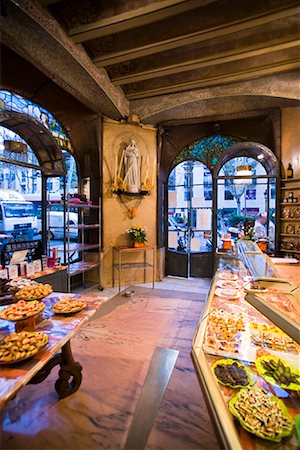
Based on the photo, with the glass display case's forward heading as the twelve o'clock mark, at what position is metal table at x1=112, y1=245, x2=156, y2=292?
The metal table is roughly at 2 o'clock from the glass display case.

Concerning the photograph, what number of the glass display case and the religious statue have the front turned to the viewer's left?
1

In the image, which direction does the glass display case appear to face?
to the viewer's left

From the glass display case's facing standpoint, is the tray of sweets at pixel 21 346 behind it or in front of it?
in front

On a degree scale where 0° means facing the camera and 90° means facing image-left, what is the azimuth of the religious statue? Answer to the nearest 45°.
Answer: approximately 0°

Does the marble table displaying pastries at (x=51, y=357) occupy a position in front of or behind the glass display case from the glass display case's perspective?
in front

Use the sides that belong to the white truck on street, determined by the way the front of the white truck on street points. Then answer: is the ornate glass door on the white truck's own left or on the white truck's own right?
on the white truck's own left

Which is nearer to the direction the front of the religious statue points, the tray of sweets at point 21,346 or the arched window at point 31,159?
the tray of sweets

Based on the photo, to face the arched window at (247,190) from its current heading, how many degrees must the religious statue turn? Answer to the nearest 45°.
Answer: approximately 90° to its left
